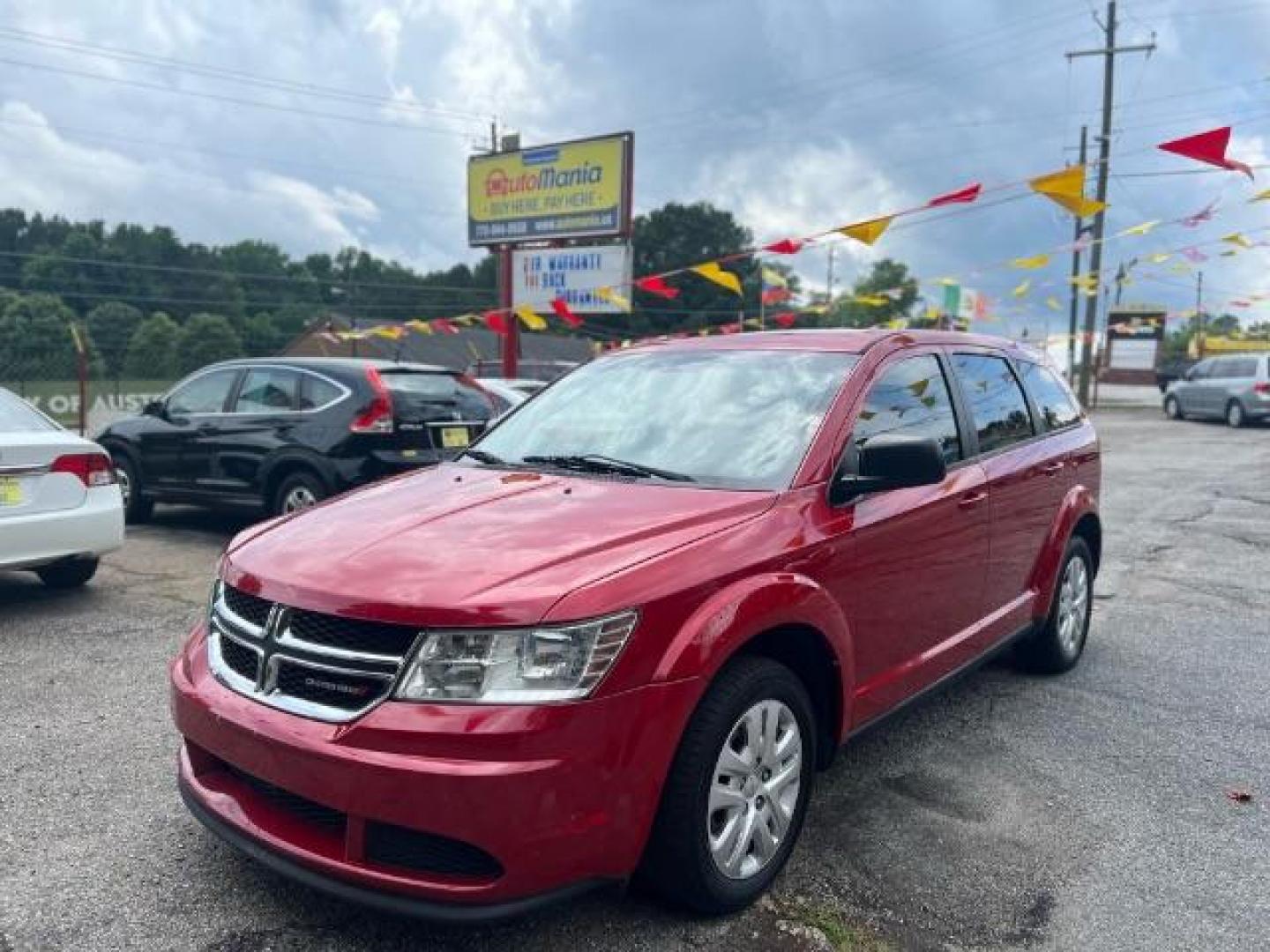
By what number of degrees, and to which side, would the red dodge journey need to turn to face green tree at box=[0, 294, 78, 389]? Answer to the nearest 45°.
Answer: approximately 90° to its right

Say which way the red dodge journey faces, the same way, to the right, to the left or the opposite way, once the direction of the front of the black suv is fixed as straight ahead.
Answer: to the left

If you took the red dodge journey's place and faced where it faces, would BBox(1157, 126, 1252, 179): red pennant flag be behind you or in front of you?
behind

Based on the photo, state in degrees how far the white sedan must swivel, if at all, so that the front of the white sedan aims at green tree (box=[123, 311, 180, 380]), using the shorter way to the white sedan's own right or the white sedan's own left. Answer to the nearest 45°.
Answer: approximately 45° to the white sedan's own right

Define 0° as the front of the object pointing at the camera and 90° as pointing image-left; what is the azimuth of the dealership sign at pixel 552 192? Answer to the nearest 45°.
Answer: approximately 45°

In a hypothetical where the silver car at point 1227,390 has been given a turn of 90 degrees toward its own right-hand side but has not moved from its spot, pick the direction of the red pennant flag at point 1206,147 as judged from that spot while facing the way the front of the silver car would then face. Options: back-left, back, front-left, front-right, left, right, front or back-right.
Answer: back-right

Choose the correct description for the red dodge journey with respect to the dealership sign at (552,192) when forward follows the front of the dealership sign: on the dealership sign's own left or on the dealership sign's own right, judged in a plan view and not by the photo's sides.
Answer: on the dealership sign's own left

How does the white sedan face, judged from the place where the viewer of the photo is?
facing away from the viewer and to the left of the viewer

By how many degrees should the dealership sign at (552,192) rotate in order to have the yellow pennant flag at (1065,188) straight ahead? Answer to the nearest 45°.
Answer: approximately 45° to its left

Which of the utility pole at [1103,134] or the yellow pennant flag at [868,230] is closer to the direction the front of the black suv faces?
the utility pole

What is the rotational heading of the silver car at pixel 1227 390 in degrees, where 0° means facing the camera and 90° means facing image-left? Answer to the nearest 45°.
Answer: approximately 135°

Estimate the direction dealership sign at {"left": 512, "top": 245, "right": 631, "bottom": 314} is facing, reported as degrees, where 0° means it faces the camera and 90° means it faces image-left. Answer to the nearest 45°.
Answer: approximately 45°

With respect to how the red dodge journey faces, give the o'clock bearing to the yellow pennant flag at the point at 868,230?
The yellow pennant flag is roughly at 5 o'clock from the red dodge journey.

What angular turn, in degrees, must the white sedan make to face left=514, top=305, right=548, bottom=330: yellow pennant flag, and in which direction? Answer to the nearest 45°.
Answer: approximately 90° to its right
